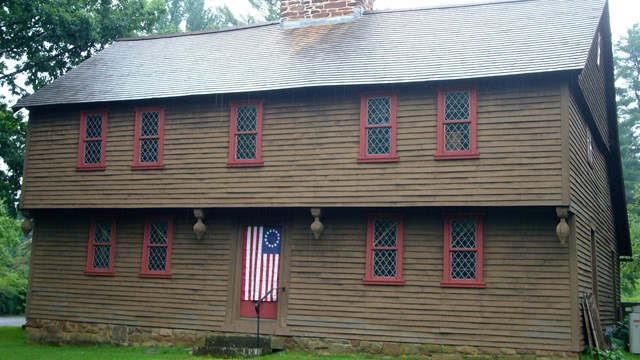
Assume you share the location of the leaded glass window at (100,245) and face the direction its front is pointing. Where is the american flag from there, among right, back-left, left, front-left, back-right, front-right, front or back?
front-left

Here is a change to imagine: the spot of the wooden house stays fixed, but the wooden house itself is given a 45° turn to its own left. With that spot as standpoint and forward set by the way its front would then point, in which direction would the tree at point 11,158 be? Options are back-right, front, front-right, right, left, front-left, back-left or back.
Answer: back

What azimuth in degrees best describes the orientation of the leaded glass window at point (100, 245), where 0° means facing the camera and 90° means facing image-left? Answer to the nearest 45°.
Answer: approximately 0°

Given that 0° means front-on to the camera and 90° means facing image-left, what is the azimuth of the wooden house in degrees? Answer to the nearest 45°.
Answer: approximately 0°
